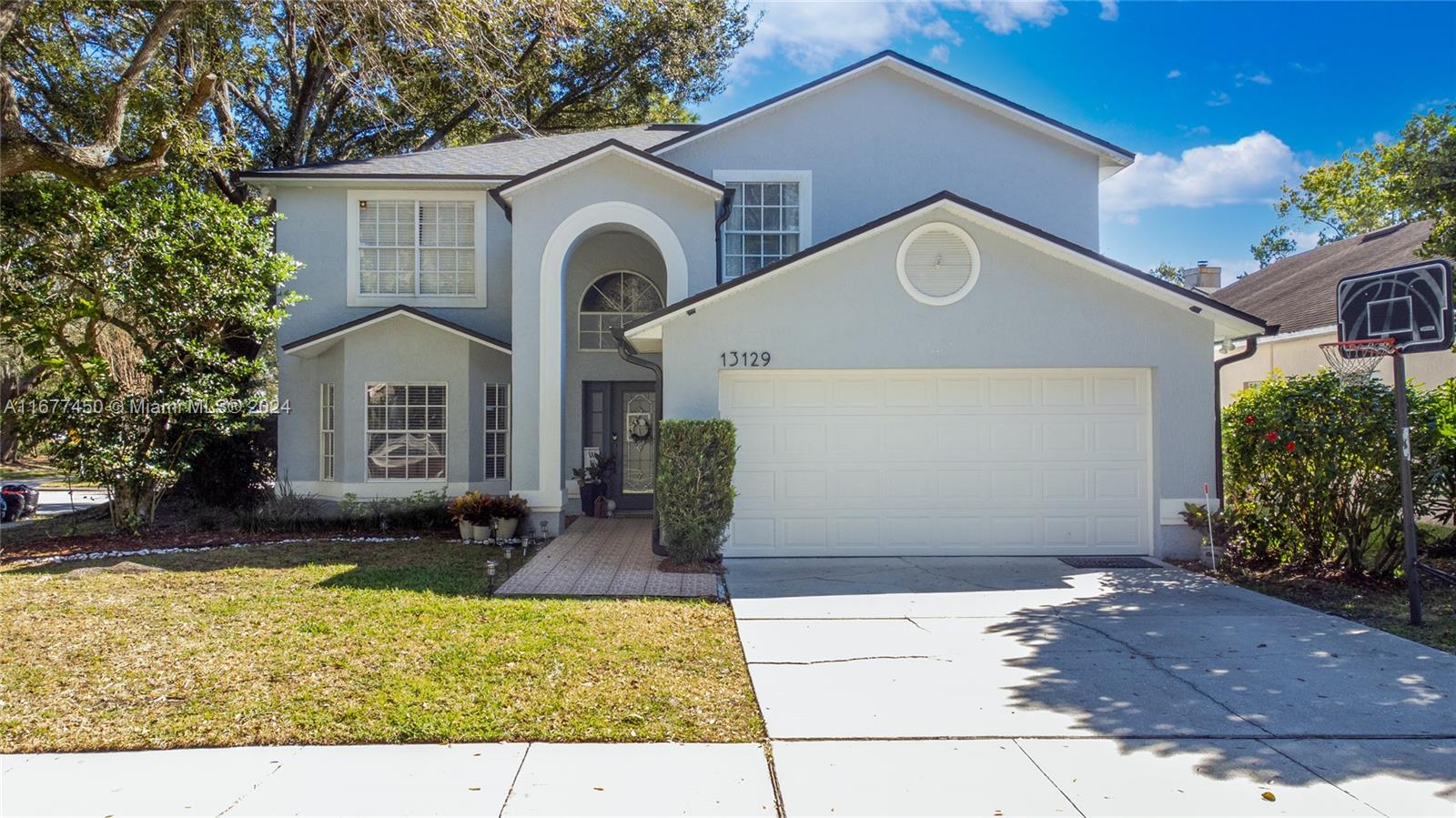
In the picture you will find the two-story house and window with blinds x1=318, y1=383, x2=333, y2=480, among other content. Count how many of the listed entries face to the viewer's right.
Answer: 0

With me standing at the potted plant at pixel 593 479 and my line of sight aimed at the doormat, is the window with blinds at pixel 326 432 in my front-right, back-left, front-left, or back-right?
back-right

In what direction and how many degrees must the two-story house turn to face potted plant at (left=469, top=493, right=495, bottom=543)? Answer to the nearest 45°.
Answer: approximately 90° to its right

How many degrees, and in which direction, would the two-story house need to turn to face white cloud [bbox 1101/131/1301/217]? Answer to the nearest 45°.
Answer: approximately 135° to its left

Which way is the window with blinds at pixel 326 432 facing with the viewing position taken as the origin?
facing the viewer and to the left of the viewer

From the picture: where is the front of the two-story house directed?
toward the camera

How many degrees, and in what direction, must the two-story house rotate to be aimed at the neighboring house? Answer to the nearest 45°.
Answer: approximately 135° to its left

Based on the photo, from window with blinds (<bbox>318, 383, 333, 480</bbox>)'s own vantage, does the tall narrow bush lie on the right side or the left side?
on its left

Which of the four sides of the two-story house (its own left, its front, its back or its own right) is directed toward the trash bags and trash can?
right
